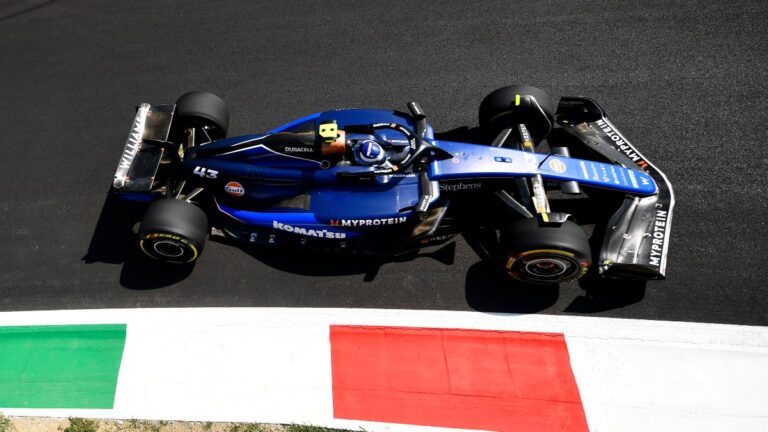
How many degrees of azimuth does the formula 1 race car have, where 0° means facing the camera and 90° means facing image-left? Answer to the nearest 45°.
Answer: approximately 270°
